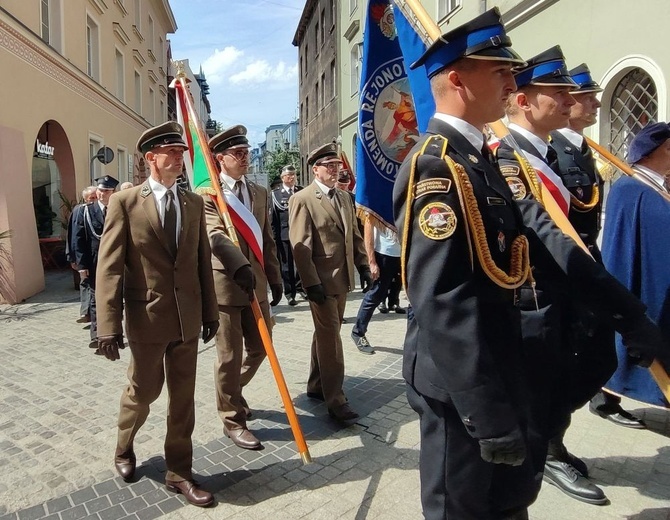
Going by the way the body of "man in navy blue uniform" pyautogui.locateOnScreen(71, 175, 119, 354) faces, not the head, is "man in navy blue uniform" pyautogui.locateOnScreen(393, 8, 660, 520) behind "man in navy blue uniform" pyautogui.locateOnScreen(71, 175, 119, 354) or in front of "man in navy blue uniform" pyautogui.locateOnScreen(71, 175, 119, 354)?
in front

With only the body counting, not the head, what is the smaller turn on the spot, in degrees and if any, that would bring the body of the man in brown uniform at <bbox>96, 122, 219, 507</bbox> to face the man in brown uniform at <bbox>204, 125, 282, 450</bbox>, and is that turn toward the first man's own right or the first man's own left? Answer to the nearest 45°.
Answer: approximately 90° to the first man's own left

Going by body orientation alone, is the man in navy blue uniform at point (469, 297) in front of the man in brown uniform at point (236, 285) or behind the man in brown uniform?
in front

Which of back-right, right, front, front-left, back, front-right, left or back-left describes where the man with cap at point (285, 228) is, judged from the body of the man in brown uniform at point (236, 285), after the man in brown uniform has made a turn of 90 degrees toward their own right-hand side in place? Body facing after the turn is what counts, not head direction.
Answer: back-right

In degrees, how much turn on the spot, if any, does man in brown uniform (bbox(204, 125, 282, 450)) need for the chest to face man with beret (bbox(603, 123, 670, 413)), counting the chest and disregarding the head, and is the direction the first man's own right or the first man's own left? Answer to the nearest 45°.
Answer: approximately 45° to the first man's own left

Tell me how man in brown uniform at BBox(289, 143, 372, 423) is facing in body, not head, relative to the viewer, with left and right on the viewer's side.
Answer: facing the viewer and to the right of the viewer

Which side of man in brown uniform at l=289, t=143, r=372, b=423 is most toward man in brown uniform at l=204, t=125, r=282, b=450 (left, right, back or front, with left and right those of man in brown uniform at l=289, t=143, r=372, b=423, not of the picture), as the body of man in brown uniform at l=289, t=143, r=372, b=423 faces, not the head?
right

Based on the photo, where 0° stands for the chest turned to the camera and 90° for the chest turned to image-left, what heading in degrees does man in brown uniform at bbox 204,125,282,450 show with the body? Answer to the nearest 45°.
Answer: approximately 315°
